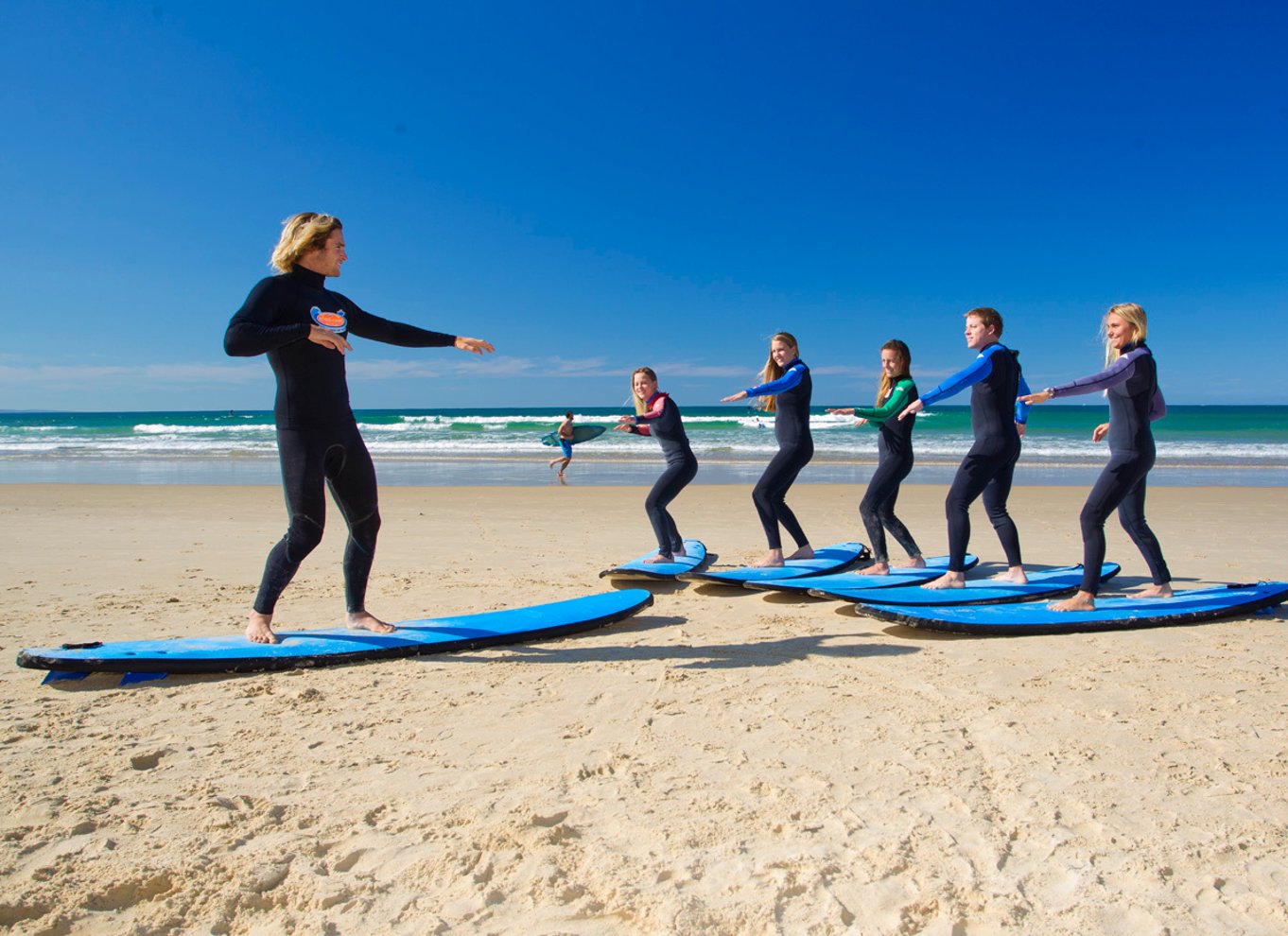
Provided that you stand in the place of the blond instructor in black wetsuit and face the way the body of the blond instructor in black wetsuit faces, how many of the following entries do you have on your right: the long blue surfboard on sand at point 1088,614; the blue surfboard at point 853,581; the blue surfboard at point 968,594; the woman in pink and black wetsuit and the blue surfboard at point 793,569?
0

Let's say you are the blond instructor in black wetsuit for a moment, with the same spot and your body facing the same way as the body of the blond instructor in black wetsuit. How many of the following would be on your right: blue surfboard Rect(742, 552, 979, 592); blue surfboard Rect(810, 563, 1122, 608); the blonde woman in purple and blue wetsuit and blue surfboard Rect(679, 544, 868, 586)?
0

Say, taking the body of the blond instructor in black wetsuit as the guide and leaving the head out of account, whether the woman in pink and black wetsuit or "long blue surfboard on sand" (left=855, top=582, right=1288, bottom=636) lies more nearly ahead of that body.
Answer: the long blue surfboard on sand

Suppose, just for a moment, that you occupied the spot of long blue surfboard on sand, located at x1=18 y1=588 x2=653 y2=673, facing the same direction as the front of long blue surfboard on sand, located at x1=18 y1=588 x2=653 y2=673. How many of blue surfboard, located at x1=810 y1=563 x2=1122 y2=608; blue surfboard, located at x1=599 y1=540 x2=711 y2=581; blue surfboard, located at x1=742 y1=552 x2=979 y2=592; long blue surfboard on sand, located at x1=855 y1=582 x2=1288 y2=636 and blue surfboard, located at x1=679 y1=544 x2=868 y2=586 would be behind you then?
0

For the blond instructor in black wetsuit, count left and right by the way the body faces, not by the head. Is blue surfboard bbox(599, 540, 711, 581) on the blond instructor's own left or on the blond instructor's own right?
on the blond instructor's own left

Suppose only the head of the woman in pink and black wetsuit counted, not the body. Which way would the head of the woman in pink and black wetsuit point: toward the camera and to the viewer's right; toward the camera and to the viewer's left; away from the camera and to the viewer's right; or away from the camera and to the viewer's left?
toward the camera and to the viewer's left

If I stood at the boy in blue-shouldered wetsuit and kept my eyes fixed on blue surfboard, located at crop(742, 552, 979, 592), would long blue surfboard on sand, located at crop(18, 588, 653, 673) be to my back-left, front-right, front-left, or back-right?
front-left

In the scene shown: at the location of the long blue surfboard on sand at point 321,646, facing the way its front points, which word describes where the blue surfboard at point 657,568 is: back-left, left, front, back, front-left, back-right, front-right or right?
front-left

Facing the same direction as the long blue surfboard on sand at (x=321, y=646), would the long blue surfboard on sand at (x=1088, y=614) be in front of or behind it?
in front

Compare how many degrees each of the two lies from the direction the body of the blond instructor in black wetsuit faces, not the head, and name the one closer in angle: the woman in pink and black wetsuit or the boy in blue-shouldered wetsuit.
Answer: the boy in blue-shouldered wetsuit

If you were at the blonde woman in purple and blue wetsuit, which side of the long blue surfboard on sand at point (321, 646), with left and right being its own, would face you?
front

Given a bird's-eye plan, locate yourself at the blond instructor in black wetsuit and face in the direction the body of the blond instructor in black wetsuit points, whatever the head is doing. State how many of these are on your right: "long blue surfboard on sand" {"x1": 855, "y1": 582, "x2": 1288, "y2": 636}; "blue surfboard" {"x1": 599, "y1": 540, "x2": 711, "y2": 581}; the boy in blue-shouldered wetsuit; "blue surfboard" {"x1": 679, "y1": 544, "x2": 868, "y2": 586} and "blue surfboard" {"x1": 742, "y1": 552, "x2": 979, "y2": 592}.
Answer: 0

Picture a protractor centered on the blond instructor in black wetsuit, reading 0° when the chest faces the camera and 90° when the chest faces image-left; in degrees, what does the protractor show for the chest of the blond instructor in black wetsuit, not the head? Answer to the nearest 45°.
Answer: approximately 315°

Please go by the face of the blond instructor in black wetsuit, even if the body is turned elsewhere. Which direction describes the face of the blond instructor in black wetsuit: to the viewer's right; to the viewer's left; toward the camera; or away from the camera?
to the viewer's right

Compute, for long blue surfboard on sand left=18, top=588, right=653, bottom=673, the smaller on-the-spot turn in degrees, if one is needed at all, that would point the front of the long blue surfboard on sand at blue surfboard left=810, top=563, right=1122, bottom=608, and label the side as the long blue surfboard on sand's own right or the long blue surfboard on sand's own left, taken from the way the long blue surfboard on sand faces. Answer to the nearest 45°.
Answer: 0° — it already faces it

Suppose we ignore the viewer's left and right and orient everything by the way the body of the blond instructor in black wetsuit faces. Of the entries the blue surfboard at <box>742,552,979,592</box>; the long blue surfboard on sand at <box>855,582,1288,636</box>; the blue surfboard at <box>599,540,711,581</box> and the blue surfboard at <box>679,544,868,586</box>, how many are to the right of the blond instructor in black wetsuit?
0

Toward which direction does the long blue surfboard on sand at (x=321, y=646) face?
to the viewer's right

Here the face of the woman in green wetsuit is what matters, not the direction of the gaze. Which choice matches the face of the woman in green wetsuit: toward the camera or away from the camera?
toward the camera

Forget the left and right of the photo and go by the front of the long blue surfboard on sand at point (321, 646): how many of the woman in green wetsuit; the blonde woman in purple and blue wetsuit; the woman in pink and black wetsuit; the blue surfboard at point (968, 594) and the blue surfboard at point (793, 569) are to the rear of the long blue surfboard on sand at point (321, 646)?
0
